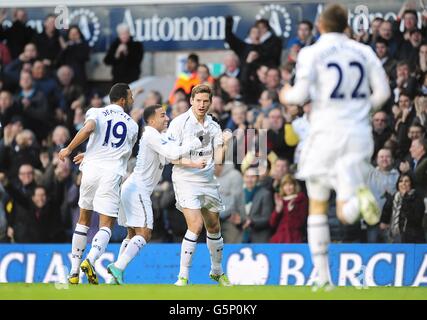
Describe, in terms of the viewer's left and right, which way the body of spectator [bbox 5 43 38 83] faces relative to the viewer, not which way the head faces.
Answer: facing the viewer and to the right of the viewer

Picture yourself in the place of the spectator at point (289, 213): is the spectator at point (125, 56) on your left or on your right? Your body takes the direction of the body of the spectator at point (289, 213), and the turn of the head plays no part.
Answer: on your right

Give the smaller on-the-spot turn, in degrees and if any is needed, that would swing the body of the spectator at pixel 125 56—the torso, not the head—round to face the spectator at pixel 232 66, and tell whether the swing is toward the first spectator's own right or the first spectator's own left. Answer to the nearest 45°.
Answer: approximately 90° to the first spectator's own left

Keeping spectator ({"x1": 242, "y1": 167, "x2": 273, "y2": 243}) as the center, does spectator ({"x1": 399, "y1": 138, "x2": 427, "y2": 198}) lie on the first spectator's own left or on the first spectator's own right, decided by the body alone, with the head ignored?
on the first spectator's own left

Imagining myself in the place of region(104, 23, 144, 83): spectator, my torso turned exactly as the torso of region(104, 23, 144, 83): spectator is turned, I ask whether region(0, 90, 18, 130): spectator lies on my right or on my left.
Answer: on my right

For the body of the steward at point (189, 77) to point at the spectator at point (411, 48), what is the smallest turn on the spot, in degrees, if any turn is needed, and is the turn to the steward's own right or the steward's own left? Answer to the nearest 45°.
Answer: approximately 135° to the steward's own left
